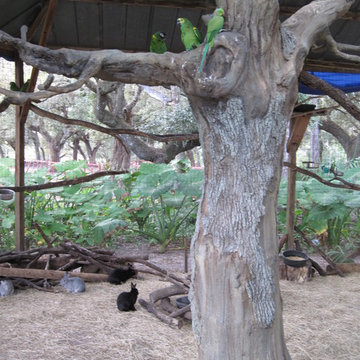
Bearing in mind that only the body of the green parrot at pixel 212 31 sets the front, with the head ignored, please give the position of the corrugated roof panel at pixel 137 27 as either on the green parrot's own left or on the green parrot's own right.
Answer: on the green parrot's own left

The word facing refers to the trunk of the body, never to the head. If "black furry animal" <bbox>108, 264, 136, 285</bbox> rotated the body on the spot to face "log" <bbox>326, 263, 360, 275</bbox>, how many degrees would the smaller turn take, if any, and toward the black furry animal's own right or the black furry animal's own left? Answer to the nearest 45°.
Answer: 0° — it already faces it

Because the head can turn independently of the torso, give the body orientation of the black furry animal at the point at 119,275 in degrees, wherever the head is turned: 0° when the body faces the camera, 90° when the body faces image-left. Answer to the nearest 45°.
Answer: approximately 270°

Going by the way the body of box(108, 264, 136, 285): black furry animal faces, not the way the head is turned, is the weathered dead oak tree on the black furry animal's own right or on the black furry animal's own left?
on the black furry animal's own right

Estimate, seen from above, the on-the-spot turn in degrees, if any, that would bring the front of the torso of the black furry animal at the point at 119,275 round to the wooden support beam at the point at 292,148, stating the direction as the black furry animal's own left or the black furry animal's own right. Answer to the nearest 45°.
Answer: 0° — it already faces it

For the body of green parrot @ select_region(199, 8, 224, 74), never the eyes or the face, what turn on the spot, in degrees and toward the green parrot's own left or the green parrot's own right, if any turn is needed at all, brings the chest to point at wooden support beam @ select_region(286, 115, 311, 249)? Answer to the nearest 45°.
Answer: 0° — it already faces it
